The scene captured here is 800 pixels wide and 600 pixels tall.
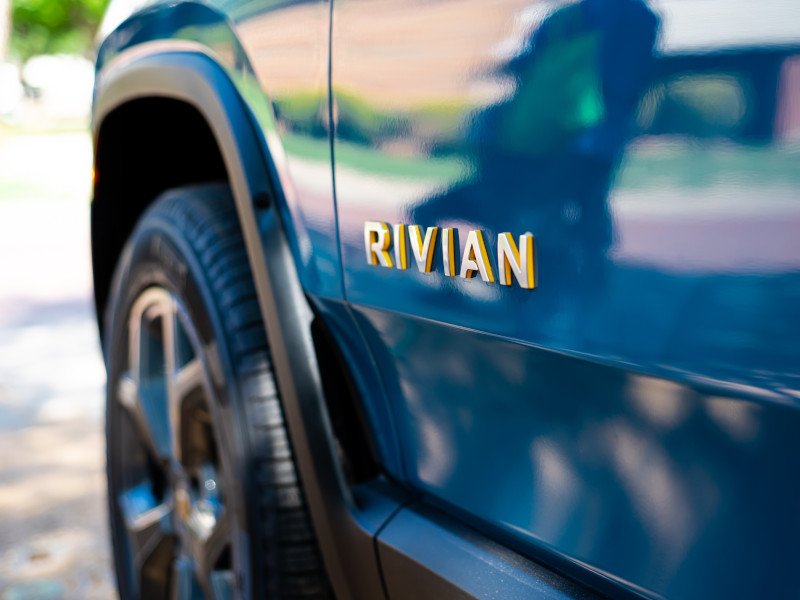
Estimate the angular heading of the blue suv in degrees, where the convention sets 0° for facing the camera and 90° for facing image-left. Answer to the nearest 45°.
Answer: approximately 135°
